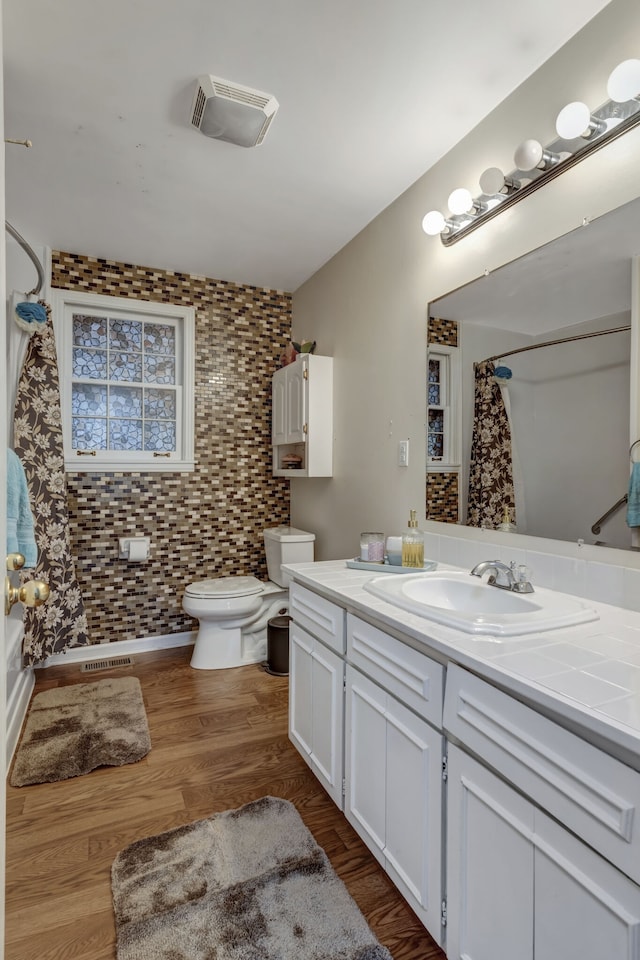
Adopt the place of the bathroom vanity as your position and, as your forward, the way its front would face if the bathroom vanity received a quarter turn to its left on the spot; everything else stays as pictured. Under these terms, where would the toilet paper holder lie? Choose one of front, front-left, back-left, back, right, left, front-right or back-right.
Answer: back

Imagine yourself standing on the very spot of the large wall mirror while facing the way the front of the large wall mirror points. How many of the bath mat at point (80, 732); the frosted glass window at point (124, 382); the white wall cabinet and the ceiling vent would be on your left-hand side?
0

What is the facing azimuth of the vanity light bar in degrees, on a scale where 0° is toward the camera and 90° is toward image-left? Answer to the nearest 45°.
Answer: approximately 45°

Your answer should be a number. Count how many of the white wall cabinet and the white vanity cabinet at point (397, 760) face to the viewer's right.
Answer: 0

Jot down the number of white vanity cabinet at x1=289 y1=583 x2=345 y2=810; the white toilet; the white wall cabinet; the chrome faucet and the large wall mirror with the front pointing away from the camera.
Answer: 0

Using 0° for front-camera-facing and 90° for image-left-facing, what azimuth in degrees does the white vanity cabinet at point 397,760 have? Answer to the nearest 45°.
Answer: approximately 45°

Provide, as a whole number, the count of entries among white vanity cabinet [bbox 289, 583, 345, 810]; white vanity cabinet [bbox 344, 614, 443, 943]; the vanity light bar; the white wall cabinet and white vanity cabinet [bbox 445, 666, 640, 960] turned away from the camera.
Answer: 0

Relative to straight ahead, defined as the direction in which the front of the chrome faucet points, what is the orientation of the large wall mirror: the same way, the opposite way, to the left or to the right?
the same way

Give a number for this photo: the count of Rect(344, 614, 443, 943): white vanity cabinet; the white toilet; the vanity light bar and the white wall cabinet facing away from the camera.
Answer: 0

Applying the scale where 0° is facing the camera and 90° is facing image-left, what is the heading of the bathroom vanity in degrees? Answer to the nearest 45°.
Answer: approximately 45°

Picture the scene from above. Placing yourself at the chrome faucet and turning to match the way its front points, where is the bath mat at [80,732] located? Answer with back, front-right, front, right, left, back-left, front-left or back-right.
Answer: front-right

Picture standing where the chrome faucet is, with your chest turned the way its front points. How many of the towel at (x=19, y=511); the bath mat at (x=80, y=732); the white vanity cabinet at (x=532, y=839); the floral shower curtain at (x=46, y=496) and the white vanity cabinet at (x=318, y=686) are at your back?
0

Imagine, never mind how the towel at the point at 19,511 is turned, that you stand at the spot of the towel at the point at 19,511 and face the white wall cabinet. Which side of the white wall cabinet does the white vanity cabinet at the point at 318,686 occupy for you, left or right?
right

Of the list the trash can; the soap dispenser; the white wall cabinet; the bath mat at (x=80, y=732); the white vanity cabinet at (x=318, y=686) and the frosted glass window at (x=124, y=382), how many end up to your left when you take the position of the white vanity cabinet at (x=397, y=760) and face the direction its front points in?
0

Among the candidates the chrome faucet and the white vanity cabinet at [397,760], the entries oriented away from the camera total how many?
0
